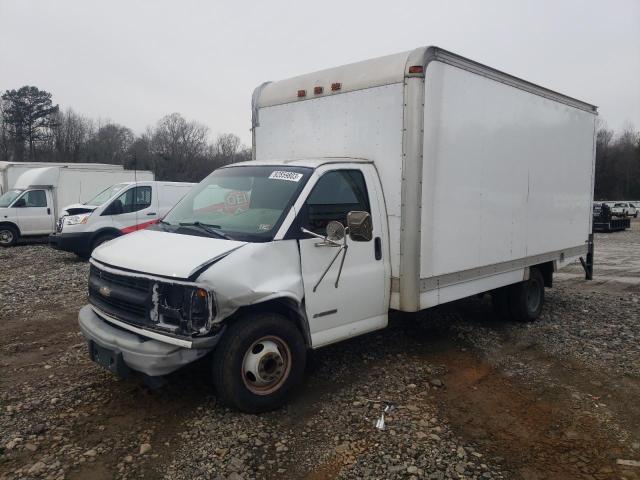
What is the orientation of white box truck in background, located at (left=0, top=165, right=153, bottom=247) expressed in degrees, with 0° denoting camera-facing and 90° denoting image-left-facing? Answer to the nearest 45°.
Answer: approximately 90°

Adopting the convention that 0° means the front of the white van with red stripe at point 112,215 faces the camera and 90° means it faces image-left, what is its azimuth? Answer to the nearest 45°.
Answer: approximately 45°

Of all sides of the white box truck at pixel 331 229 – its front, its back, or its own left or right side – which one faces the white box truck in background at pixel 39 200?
right

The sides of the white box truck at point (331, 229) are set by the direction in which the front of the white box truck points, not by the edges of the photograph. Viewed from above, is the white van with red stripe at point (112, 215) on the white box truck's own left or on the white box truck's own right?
on the white box truck's own right

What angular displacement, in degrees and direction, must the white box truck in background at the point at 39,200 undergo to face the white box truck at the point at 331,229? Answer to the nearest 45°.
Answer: approximately 90° to its left
